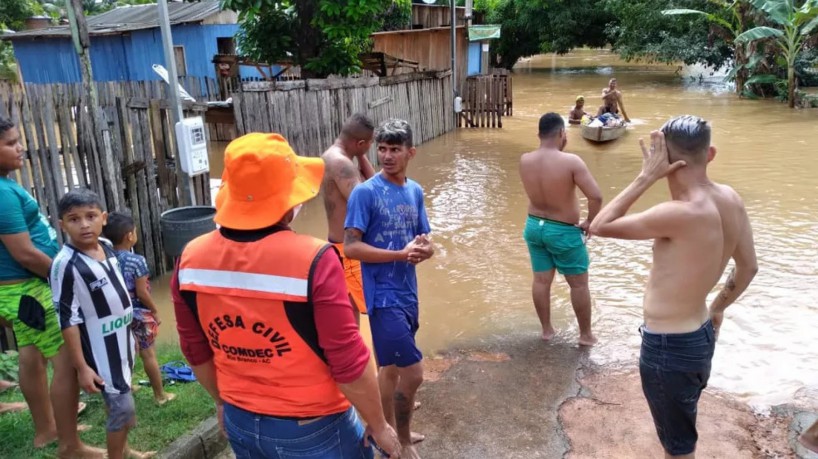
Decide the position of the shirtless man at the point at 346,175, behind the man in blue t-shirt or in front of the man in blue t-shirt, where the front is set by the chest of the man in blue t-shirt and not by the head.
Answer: behind

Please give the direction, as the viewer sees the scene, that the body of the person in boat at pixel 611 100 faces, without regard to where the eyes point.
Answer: toward the camera

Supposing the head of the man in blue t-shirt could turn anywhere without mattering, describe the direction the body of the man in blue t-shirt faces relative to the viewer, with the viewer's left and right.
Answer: facing the viewer and to the right of the viewer

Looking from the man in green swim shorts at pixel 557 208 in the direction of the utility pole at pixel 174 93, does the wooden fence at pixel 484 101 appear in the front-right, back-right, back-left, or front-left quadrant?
front-right

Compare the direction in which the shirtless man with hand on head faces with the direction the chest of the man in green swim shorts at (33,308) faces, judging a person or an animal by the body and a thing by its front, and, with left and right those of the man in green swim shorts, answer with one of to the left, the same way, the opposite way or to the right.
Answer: to the left

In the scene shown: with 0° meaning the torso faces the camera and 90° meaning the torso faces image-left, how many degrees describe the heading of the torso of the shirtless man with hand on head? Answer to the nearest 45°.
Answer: approximately 135°

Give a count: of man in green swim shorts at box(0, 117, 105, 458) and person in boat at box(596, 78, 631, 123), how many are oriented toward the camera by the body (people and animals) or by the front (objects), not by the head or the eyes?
1

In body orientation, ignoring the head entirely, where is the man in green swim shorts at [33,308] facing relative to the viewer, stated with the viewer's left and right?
facing to the right of the viewer

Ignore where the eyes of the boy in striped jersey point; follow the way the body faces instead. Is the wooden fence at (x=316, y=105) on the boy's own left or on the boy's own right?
on the boy's own left

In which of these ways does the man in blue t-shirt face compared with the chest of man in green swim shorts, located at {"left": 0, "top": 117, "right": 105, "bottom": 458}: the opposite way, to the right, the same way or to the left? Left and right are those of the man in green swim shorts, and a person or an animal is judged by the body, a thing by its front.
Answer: to the right

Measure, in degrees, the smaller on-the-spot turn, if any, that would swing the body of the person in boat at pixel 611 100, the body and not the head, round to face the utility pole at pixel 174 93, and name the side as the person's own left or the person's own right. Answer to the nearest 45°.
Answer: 0° — they already face it

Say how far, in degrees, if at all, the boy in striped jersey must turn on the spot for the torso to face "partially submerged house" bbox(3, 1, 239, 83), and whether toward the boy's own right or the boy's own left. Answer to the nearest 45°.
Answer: approximately 135° to the boy's own left

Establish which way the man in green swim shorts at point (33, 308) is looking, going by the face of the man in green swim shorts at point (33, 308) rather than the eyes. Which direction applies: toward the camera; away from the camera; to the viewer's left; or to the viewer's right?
to the viewer's right

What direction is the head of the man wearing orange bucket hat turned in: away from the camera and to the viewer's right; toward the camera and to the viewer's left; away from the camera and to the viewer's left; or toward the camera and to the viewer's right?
away from the camera and to the viewer's right

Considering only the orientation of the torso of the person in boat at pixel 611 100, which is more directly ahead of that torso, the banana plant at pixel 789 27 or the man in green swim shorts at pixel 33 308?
the man in green swim shorts

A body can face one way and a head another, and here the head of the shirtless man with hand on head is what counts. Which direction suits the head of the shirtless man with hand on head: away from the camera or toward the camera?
away from the camera

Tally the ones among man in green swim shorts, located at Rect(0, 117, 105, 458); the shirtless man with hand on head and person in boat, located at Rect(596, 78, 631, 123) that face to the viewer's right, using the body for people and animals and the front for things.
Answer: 1
